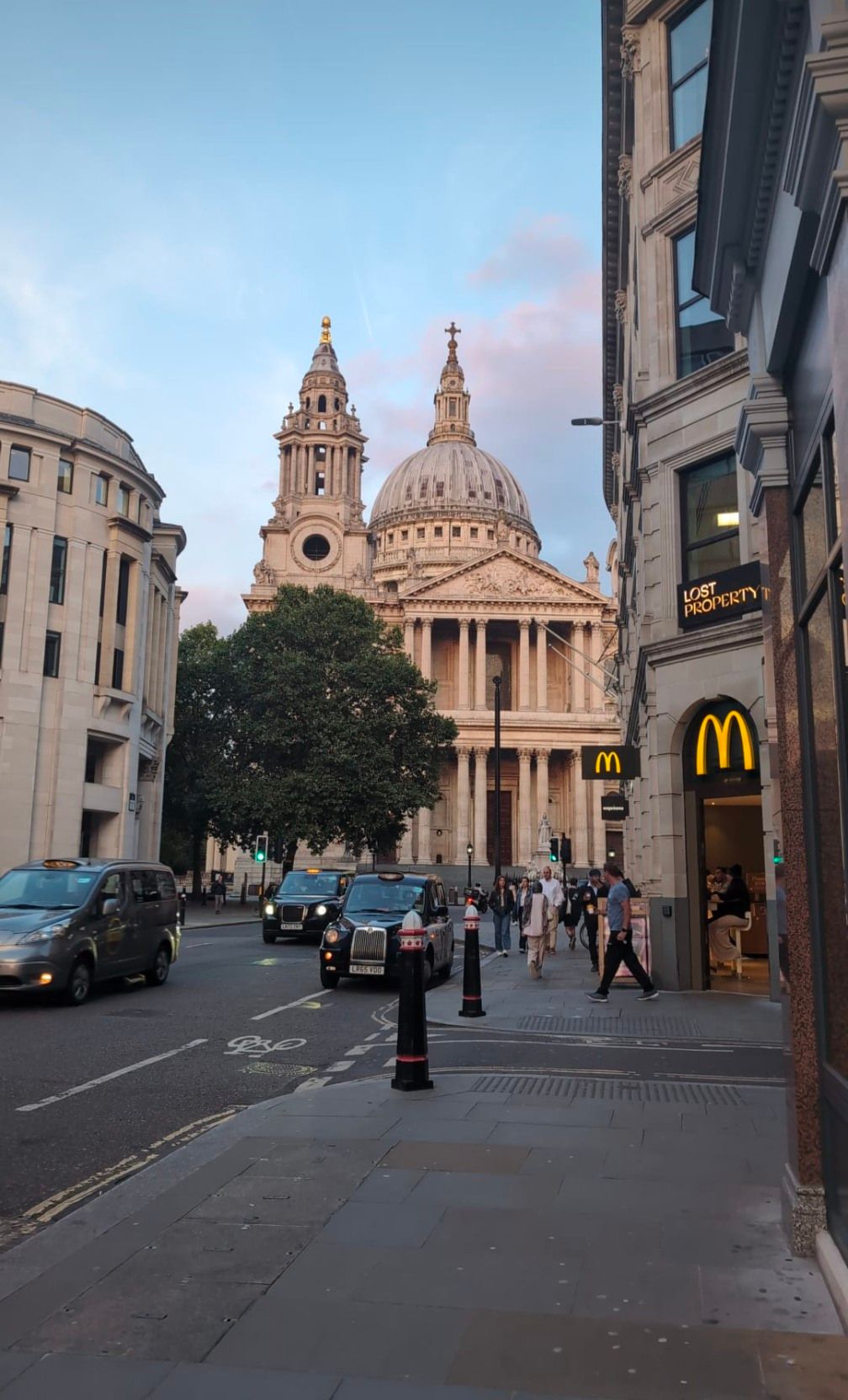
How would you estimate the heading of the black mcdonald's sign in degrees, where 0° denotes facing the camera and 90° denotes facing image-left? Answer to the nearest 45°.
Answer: approximately 0°

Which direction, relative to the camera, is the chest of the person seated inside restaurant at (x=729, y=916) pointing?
to the viewer's left

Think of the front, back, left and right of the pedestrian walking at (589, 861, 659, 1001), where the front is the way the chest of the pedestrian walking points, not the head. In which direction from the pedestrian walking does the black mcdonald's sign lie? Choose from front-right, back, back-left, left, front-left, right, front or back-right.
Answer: right

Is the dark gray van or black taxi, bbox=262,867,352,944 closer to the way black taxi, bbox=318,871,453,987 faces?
the dark gray van

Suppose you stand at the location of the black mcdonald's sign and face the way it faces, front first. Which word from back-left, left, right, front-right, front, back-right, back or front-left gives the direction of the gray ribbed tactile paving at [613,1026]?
front

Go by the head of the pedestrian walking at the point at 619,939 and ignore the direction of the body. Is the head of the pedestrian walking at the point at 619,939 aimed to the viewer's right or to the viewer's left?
to the viewer's left

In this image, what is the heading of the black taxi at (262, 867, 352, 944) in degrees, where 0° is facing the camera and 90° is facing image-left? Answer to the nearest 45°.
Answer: approximately 45°

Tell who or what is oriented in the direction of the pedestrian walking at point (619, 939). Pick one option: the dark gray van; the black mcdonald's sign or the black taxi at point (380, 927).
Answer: the black mcdonald's sign

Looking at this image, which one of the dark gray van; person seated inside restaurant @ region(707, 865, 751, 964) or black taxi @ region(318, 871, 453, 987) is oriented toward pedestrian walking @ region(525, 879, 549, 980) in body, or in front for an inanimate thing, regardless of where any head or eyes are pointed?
the person seated inside restaurant

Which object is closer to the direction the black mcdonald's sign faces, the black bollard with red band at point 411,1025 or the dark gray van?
the black bollard with red band

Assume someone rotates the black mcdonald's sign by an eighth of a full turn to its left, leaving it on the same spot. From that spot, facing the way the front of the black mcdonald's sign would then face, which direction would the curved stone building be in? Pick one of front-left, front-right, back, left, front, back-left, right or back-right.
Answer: back

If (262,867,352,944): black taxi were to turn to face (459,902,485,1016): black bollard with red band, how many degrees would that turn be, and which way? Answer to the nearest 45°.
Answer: approximately 45° to its left

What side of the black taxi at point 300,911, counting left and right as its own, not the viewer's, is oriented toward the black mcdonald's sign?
left
